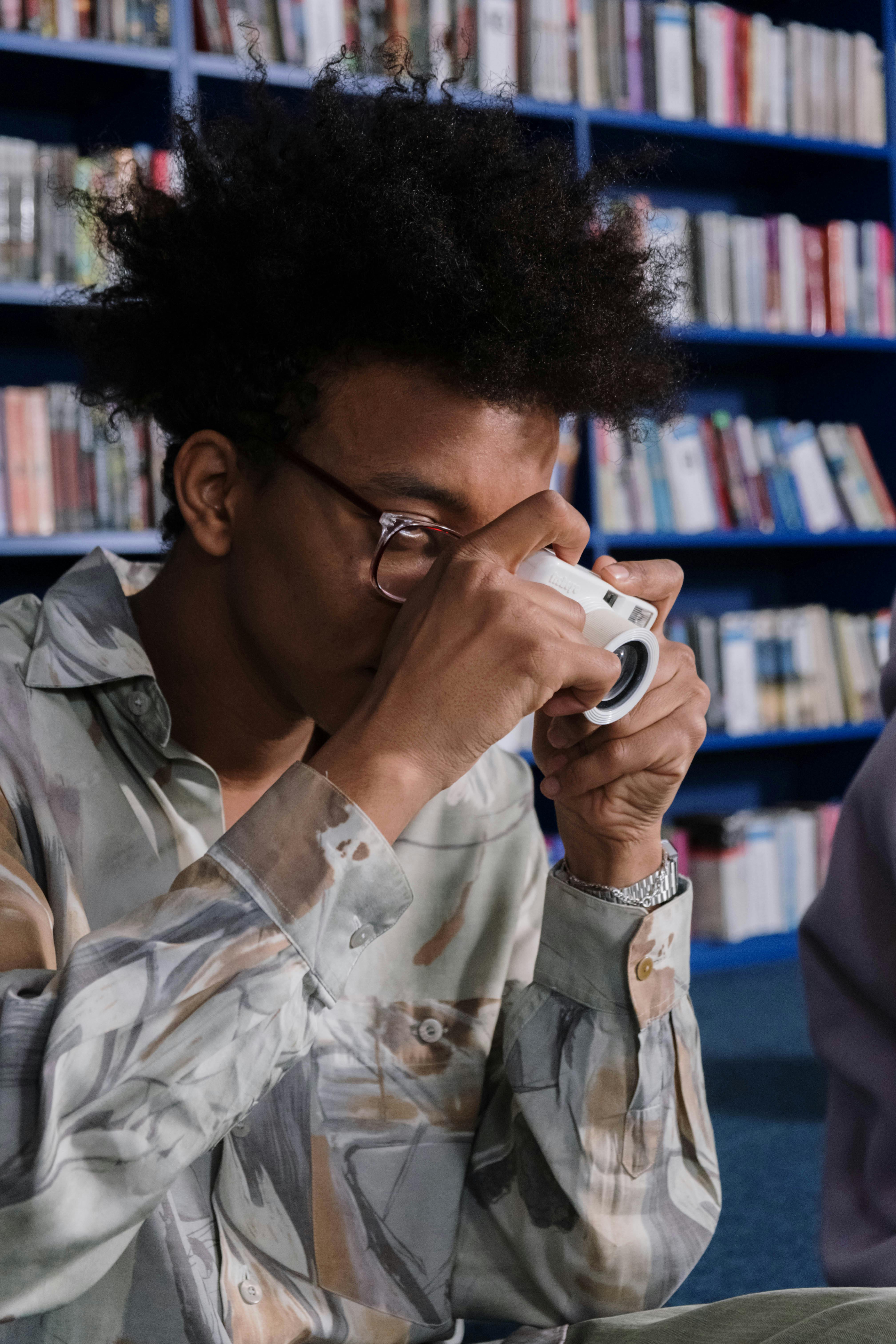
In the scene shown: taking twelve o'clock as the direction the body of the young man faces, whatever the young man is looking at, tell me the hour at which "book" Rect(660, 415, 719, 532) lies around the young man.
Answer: The book is roughly at 8 o'clock from the young man.

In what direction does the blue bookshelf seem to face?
toward the camera

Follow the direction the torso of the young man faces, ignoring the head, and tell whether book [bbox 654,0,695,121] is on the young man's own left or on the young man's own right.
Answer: on the young man's own left

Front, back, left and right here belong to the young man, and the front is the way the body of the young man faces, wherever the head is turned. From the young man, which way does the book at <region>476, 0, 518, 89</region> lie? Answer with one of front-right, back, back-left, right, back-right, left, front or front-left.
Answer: back-left

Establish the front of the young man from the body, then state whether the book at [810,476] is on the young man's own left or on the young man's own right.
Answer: on the young man's own left

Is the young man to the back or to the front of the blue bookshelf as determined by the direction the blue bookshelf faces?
to the front
